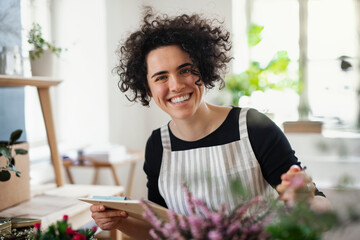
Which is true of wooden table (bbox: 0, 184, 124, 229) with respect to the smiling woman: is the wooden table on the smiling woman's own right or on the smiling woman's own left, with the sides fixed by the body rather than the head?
on the smiling woman's own right

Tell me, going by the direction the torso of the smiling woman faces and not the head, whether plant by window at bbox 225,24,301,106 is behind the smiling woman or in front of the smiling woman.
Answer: behind

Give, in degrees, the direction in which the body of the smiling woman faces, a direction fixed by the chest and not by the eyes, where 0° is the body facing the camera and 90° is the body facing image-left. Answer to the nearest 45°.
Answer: approximately 0°

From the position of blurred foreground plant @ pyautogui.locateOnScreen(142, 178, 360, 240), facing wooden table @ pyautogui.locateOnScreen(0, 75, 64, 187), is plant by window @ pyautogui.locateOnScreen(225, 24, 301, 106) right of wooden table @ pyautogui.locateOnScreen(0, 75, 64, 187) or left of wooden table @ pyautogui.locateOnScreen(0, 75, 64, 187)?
right

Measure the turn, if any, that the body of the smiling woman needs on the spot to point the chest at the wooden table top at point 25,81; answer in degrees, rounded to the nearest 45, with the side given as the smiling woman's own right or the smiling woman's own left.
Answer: approximately 135° to the smiling woman's own right

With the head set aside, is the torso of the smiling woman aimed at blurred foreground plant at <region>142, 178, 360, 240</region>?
yes

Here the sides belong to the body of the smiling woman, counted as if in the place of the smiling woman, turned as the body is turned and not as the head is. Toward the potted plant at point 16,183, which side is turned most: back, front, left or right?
right

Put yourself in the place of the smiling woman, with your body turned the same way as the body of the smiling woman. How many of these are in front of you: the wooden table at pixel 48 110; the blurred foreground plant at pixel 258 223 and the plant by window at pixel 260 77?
1

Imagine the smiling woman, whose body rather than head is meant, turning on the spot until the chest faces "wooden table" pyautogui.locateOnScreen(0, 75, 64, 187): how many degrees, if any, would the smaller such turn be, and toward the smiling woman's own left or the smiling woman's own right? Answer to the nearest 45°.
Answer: approximately 135° to the smiling woman's own right

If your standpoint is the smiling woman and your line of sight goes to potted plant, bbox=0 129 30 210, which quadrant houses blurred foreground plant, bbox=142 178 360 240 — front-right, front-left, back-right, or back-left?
back-left
